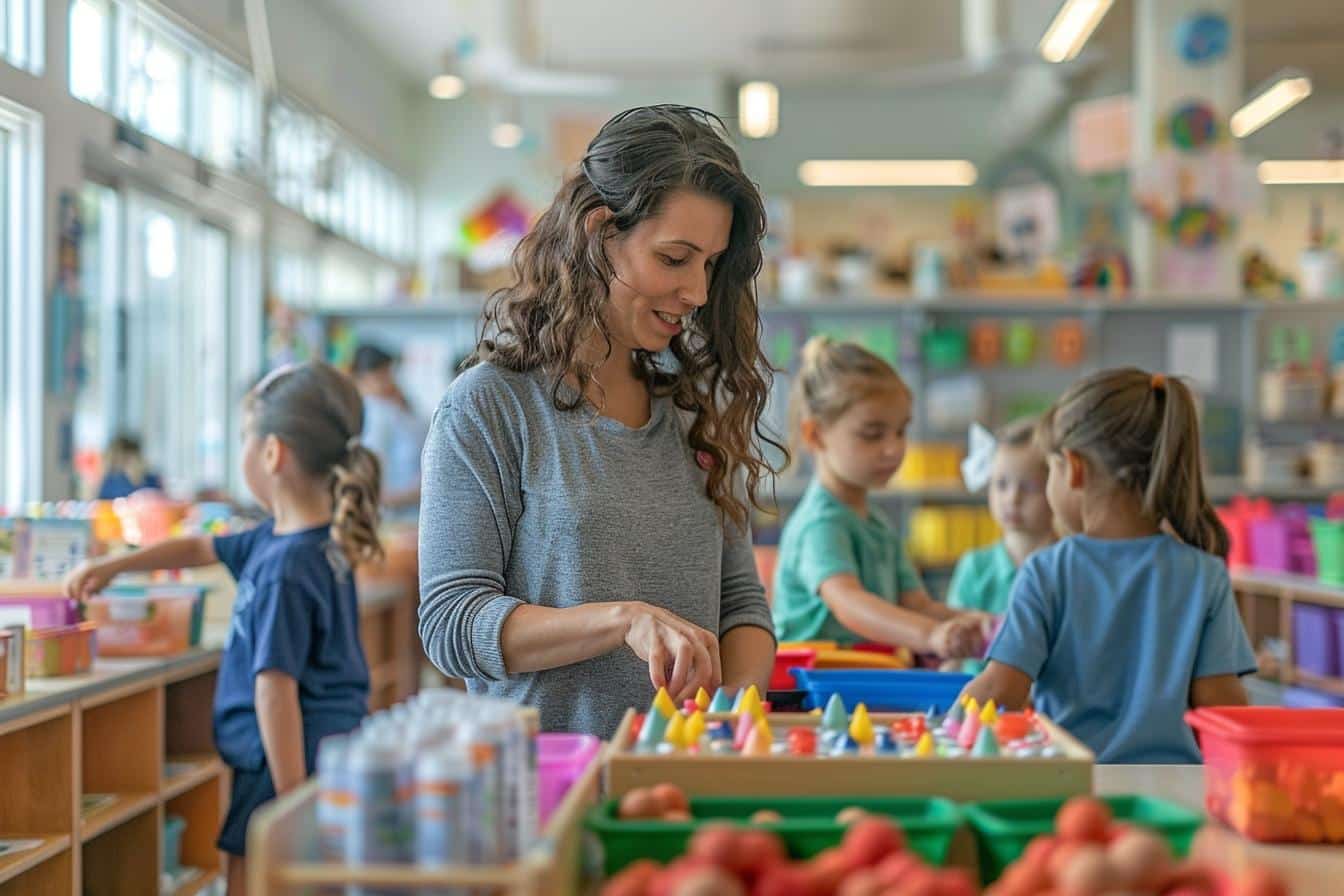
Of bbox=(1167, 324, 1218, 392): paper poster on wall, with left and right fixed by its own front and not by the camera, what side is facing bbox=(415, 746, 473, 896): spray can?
front

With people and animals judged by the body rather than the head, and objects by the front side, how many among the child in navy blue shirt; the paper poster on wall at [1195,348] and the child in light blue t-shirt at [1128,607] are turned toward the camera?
1

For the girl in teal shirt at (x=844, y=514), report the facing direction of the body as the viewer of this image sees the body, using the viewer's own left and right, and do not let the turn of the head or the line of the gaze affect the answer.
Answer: facing the viewer and to the right of the viewer

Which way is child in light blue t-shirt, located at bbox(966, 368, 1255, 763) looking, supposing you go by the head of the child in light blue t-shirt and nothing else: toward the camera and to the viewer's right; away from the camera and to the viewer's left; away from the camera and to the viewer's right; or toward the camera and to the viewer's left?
away from the camera and to the viewer's left

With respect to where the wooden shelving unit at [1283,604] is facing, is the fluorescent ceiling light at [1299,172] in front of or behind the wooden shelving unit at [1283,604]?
behind

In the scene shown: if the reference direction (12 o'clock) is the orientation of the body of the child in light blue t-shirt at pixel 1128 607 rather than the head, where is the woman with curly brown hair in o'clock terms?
The woman with curly brown hair is roughly at 9 o'clock from the child in light blue t-shirt.

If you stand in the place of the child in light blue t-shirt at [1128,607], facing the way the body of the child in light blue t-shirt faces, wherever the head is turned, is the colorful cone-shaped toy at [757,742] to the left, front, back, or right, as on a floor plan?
left

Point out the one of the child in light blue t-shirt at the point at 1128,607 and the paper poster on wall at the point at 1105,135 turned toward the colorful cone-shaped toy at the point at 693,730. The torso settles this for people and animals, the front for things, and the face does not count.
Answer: the paper poster on wall

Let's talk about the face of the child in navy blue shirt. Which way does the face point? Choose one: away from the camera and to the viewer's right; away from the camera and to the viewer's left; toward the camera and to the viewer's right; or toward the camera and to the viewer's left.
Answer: away from the camera and to the viewer's left

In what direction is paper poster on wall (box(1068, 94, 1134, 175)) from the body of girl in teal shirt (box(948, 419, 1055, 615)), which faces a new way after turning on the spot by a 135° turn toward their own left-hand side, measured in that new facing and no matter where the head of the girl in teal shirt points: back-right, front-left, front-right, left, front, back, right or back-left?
left

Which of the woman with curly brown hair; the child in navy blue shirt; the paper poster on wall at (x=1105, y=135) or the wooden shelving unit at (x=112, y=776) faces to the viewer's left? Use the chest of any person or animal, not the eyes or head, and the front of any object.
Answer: the child in navy blue shirt

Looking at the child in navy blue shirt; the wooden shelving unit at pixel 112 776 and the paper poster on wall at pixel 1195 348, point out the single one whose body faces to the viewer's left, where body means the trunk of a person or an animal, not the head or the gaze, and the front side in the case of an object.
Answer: the child in navy blue shirt
